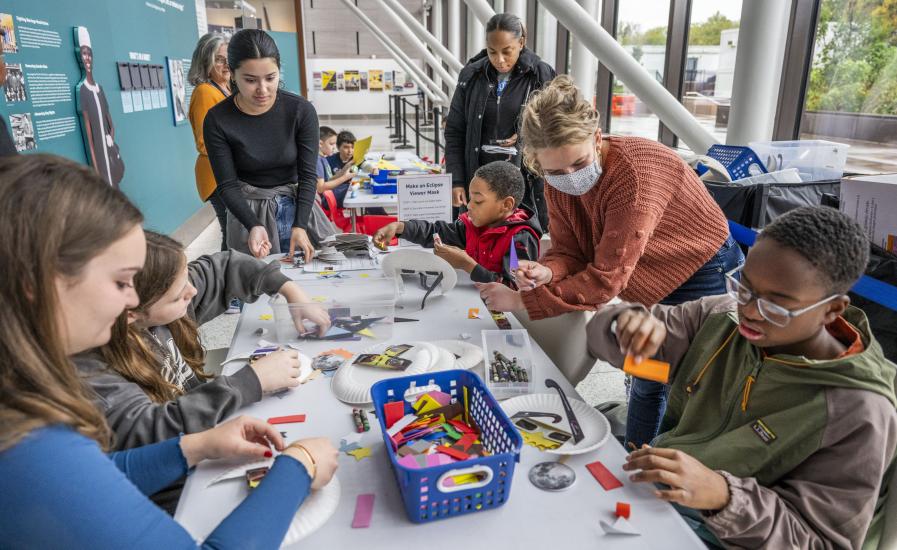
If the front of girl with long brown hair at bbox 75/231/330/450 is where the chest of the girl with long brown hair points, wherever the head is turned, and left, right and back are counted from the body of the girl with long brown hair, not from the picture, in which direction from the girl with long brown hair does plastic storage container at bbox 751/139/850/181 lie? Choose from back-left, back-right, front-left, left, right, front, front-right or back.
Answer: front

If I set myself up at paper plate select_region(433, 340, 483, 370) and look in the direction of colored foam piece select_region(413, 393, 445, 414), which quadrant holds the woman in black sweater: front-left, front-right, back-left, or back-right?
back-right

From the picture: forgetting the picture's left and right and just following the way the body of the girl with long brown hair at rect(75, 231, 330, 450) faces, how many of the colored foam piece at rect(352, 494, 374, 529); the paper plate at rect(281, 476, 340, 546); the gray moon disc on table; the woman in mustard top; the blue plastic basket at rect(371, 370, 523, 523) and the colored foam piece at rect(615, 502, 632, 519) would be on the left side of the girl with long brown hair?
1

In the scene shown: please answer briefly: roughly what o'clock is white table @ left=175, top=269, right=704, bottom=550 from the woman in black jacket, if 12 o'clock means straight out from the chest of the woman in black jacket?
The white table is roughly at 12 o'clock from the woman in black jacket.

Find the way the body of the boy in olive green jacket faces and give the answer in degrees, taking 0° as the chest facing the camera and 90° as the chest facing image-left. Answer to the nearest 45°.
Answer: approximately 45°

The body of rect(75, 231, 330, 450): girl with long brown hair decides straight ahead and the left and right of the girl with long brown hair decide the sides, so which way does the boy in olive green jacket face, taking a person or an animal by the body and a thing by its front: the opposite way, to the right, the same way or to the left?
the opposite way

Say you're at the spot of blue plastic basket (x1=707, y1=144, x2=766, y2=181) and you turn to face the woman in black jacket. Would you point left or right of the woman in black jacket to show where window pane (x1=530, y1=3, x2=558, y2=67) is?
right

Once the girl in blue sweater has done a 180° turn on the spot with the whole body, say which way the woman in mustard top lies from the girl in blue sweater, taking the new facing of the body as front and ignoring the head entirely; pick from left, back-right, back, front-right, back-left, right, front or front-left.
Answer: right

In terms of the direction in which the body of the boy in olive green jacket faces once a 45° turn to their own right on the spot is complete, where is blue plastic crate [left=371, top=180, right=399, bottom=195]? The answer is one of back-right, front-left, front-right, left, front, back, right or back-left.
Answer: front-right

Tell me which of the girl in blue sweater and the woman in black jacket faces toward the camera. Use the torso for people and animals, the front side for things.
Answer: the woman in black jacket

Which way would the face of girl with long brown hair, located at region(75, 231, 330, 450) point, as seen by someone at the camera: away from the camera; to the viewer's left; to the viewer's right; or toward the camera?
to the viewer's right

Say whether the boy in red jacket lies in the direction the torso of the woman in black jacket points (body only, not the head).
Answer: yes

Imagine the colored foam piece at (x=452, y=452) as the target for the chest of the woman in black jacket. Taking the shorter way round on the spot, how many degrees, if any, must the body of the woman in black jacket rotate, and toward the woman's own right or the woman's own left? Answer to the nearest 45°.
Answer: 0° — they already face it

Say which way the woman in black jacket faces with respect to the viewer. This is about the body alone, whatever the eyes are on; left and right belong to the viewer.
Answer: facing the viewer

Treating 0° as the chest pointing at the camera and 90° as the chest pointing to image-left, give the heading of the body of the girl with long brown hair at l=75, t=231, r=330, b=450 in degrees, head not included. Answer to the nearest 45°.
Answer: approximately 270°
